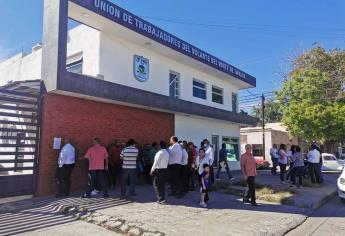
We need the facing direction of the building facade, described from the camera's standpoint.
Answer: facing the viewer and to the right of the viewer

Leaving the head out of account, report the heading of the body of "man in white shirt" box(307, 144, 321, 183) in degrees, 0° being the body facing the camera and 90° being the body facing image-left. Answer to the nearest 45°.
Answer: approximately 180°

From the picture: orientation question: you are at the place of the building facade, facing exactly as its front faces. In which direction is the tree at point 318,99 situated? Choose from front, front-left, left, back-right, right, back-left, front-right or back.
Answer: left

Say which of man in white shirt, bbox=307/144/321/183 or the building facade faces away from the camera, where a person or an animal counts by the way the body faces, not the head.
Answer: the man in white shirt

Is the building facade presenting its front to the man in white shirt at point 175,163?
yes

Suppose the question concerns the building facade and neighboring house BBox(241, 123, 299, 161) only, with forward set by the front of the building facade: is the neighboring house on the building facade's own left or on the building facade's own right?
on the building facade's own left

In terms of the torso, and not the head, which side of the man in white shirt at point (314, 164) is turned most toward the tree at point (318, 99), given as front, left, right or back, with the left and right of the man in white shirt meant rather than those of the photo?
front

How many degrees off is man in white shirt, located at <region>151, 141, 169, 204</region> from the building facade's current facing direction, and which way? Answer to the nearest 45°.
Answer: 0° — it already faces them

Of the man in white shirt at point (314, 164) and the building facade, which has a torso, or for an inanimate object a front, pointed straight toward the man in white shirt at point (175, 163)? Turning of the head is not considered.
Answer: the building facade
